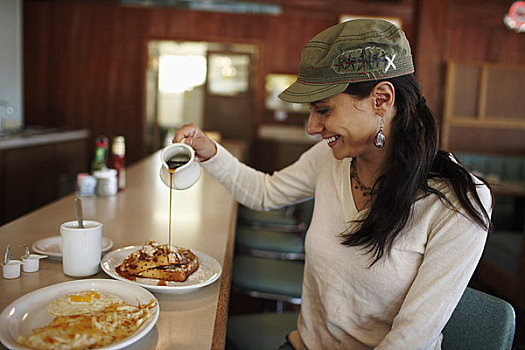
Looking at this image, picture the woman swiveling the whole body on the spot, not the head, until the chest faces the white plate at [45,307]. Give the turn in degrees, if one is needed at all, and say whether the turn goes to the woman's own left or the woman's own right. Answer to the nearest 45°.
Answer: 0° — they already face it

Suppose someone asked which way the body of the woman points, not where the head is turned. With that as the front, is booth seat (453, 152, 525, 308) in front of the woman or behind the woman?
behind

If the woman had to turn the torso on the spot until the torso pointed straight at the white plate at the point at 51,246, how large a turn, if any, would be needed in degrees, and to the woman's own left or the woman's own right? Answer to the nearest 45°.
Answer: approximately 45° to the woman's own right

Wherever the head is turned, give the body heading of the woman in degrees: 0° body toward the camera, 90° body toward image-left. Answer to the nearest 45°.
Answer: approximately 45°

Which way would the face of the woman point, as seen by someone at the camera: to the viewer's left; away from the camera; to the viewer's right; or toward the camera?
to the viewer's left

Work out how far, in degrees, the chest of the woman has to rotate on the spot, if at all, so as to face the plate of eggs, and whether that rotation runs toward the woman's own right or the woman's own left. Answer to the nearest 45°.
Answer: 0° — they already face it
